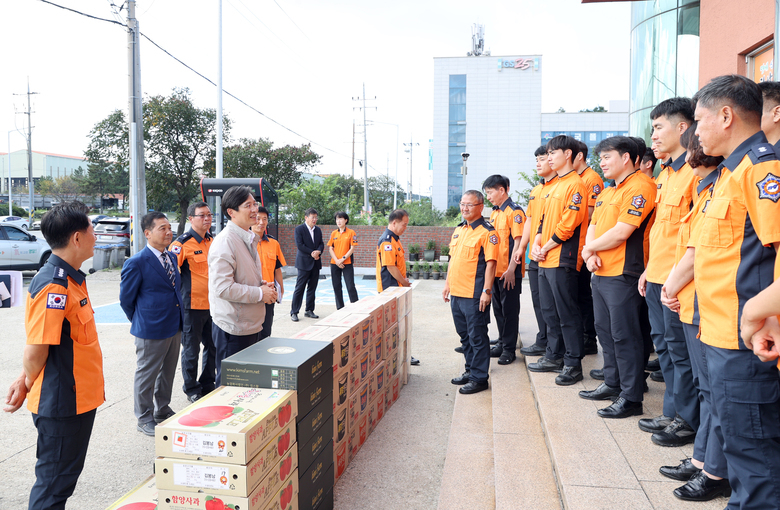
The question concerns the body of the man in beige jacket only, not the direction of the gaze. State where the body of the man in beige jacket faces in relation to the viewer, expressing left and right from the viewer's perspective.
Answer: facing to the right of the viewer

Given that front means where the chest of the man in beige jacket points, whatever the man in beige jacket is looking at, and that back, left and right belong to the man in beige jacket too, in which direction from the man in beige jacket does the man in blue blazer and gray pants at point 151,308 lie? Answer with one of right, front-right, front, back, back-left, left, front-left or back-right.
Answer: back-left

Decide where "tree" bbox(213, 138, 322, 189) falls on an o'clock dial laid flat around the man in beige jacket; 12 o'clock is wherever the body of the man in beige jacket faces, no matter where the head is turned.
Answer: The tree is roughly at 9 o'clock from the man in beige jacket.

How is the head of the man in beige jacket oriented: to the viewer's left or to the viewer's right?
to the viewer's right

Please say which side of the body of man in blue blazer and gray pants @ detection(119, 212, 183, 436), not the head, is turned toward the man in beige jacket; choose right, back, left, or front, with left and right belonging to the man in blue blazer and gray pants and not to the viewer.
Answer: front

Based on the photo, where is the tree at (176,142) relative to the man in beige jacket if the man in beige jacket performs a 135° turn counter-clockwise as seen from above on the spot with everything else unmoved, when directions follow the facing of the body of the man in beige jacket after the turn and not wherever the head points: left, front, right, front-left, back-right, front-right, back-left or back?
front-right

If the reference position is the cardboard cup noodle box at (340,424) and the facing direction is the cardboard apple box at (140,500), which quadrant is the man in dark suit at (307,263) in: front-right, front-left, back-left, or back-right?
back-right

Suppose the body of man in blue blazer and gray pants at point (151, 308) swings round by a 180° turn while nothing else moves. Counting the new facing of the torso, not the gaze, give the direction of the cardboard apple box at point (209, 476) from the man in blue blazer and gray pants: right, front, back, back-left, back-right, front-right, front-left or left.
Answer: back-left

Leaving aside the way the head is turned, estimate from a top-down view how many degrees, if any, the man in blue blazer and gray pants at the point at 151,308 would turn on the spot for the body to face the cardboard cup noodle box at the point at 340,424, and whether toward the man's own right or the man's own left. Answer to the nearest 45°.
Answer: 0° — they already face it

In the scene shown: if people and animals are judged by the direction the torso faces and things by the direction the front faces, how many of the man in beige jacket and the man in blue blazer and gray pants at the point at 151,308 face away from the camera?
0

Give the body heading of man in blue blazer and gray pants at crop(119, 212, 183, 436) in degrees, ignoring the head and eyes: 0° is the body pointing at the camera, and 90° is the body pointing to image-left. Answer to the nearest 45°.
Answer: approximately 315°

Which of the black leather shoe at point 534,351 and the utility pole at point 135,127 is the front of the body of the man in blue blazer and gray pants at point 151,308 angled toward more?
the black leather shoe
